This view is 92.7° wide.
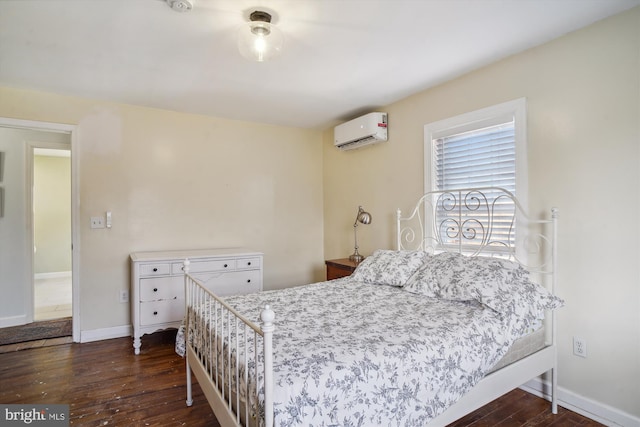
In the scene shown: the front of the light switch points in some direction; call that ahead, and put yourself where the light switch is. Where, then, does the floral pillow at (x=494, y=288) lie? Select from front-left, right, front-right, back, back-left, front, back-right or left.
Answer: front-left

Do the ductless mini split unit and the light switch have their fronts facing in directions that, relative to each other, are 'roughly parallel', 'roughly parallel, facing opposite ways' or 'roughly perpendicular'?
roughly perpendicular

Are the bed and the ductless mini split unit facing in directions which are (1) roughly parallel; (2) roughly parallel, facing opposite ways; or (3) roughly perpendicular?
roughly parallel

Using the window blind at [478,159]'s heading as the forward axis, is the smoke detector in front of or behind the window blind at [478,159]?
in front

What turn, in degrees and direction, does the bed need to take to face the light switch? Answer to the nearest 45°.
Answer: approximately 45° to its right

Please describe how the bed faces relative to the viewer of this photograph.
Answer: facing the viewer and to the left of the viewer

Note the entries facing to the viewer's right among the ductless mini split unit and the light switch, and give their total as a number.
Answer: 0

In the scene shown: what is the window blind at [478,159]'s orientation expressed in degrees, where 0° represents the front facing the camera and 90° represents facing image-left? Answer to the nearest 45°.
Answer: approximately 45°

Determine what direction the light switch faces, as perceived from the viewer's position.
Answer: facing the viewer

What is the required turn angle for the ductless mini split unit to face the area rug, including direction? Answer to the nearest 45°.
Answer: approximately 45° to its right

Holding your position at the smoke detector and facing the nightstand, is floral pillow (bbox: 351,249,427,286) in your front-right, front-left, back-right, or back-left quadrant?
front-right

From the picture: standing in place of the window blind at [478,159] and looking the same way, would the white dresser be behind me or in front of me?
in front

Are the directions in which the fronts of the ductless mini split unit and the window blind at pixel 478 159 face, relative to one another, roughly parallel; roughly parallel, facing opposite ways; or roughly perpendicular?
roughly parallel

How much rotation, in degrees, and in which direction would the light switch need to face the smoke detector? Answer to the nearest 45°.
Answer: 0° — it already faces it
